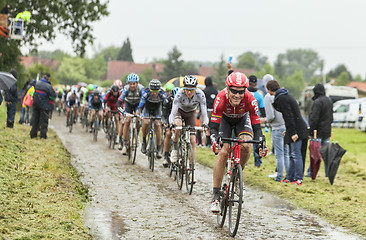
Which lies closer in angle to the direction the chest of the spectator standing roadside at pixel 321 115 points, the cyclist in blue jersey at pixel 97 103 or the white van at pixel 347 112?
the cyclist in blue jersey

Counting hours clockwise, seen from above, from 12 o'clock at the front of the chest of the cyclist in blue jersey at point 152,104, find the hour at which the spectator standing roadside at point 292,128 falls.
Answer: The spectator standing roadside is roughly at 10 o'clock from the cyclist in blue jersey.

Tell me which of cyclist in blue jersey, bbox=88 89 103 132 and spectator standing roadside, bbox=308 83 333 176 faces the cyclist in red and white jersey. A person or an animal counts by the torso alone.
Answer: the cyclist in blue jersey

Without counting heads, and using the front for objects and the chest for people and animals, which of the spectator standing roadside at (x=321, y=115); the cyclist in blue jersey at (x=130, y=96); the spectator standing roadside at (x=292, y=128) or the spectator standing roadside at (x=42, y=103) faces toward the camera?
the cyclist in blue jersey

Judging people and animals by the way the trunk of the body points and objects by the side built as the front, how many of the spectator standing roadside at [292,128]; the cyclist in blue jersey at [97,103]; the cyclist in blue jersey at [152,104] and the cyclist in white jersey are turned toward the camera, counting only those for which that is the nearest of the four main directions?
3

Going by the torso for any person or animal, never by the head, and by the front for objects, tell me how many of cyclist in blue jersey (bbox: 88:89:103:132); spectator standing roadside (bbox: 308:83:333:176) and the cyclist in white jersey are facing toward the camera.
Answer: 2

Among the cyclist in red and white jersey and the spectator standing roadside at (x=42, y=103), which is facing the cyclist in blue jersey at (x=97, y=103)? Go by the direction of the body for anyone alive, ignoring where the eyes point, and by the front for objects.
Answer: the spectator standing roadside

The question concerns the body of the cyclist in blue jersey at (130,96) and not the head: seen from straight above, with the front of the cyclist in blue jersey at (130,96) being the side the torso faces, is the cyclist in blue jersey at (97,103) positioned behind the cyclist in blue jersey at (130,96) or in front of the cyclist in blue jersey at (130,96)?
behind

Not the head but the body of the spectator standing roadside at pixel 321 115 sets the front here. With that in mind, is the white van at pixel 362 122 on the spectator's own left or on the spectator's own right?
on the spectator's own right

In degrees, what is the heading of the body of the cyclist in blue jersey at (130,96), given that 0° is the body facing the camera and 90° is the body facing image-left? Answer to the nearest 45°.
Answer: approximately 0°
